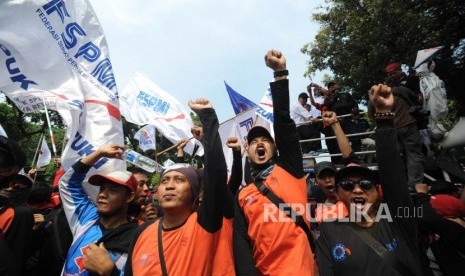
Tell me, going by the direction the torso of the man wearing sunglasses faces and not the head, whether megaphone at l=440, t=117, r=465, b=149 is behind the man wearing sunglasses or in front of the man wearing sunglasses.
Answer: behind

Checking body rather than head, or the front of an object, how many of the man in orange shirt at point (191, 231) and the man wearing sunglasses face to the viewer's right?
0

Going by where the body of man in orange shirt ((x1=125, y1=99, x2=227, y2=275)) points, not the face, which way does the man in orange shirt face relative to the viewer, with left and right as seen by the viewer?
facing the viewer and to the left of the viewer

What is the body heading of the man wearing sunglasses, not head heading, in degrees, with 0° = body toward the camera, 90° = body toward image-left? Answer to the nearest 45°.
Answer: approximately 0°

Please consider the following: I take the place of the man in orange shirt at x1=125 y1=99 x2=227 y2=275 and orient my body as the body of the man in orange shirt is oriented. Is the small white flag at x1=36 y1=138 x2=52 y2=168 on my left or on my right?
on my right

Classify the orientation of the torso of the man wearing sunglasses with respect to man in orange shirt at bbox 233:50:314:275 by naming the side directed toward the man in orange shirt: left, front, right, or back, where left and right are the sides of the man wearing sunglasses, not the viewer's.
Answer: right

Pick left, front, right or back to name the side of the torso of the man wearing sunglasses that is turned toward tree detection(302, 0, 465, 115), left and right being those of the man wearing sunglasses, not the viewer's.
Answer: back

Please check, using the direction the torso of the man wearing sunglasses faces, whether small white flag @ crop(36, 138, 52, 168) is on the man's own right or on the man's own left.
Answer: on the man's own right
